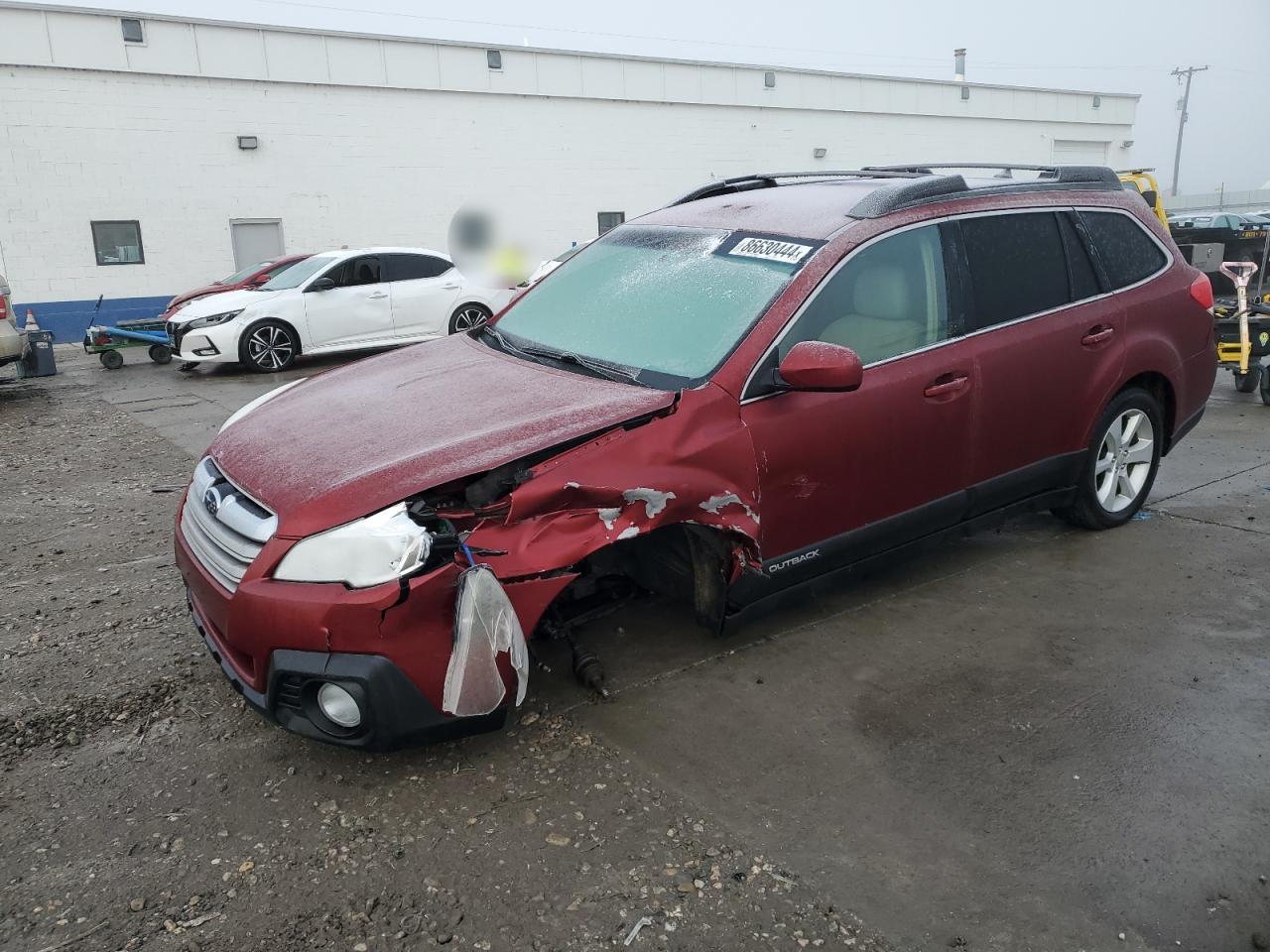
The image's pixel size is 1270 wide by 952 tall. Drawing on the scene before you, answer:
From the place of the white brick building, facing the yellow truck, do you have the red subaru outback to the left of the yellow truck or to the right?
right

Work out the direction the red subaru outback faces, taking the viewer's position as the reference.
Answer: facing the viewer and to the left of the viewer

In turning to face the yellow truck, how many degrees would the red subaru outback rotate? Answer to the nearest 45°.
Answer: approximately 180°

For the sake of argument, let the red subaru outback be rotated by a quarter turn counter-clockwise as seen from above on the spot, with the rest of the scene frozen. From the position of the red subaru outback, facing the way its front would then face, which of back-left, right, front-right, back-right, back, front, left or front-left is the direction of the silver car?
back

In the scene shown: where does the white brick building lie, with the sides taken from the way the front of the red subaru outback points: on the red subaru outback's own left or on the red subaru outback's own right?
on the red subaru outback's own right

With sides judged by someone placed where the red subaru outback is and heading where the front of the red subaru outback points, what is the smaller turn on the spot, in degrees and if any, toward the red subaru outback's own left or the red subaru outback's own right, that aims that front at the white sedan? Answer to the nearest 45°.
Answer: approximately 90° to the red subaru outback's own right
